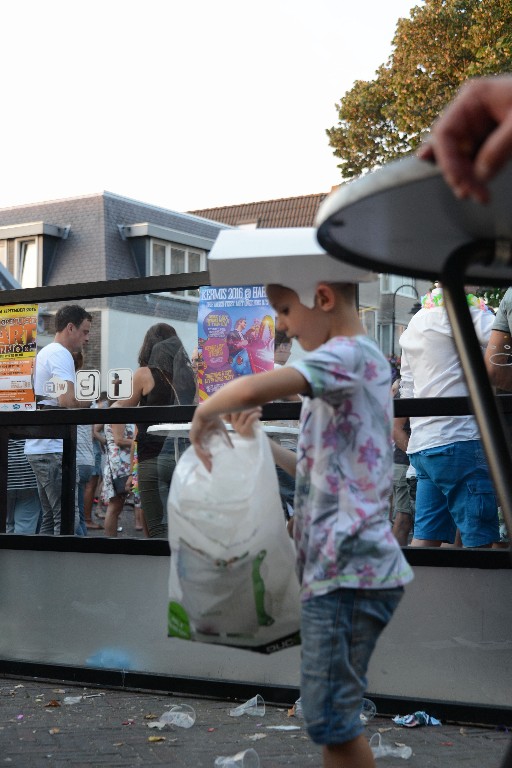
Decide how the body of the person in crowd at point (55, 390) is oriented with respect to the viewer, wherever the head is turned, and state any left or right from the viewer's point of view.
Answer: facing to the right of the viewer

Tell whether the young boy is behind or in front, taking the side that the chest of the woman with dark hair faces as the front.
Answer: behind

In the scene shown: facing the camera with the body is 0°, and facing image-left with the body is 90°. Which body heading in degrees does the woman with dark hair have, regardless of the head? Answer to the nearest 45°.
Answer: approximately 135°

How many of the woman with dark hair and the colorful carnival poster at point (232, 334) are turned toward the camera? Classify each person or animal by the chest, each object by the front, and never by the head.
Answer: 1

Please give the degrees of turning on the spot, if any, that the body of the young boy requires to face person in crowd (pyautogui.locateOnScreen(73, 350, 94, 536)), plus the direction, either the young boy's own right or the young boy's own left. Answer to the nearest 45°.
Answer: approximately 45° to the young boy's own right

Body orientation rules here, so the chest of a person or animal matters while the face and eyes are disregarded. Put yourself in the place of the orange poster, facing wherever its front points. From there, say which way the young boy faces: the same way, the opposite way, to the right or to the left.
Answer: to the right

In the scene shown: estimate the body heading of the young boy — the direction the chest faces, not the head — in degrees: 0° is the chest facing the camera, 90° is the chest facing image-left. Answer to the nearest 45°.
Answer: approximately 90°

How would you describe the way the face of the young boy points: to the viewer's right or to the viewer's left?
to the viewer's left

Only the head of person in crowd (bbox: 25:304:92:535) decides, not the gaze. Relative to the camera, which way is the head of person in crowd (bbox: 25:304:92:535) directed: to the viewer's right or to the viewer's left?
to the viewer's right
